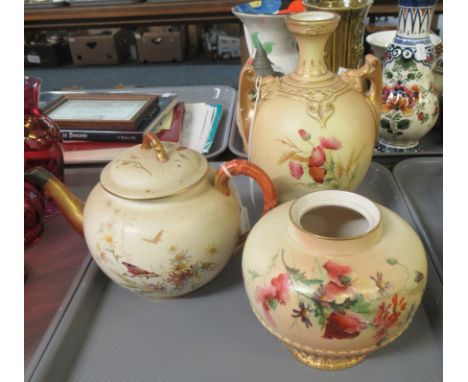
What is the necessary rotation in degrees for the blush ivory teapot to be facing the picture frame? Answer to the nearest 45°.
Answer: approximately 90° to its right

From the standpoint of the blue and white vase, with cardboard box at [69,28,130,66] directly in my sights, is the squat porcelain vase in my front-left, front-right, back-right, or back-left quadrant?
back-left

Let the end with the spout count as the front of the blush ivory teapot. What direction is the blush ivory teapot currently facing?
to the viewer's left

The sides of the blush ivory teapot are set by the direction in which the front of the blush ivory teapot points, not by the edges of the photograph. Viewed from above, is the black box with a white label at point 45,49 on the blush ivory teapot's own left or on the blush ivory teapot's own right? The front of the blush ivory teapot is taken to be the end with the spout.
on the blush ivory teapot's own right

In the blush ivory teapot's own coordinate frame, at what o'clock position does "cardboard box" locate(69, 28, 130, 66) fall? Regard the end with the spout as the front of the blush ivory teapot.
The cardboard box is roughly at 3 o'clock from the blush ivory teapot.
